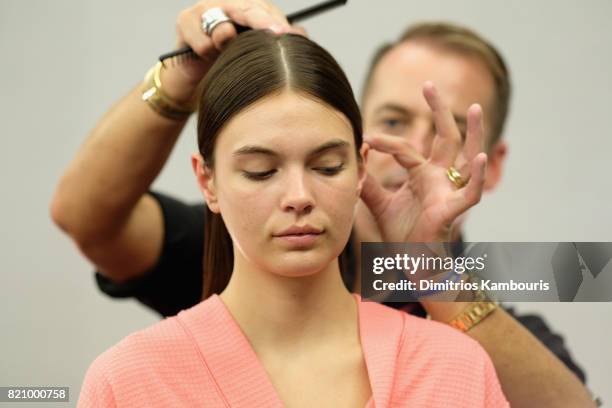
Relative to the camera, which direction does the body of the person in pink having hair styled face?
toward the camera

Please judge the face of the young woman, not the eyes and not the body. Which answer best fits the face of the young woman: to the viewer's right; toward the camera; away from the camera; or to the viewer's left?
toward the camera
